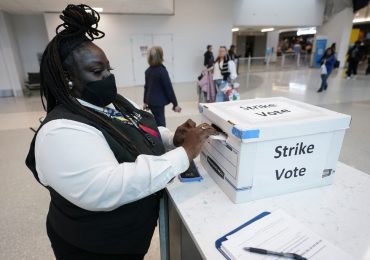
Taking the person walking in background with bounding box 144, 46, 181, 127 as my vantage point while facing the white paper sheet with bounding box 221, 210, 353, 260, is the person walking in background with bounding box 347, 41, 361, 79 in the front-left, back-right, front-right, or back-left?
back-left
